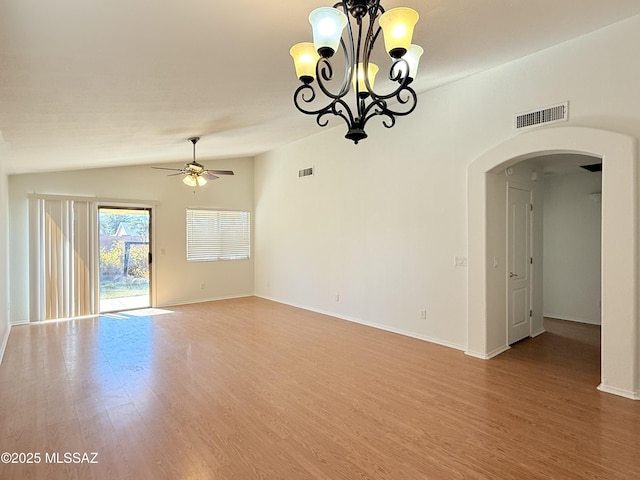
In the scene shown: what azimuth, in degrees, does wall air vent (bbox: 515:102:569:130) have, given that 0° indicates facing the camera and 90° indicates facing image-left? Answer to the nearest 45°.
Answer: approximately 45°

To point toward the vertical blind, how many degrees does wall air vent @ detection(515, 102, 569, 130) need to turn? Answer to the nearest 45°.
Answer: approximately 45° to its right

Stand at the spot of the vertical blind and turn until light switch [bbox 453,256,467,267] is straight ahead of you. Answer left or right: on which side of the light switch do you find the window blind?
left

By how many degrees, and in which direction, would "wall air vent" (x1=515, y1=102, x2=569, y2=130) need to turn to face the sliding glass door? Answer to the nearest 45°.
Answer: approximately 45° to its right

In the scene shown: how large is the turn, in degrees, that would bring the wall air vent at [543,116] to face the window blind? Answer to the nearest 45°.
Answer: approximately 45° to its right
